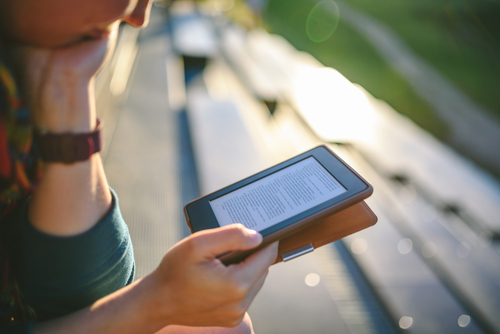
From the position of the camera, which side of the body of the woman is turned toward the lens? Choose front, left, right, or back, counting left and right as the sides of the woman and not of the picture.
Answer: right
